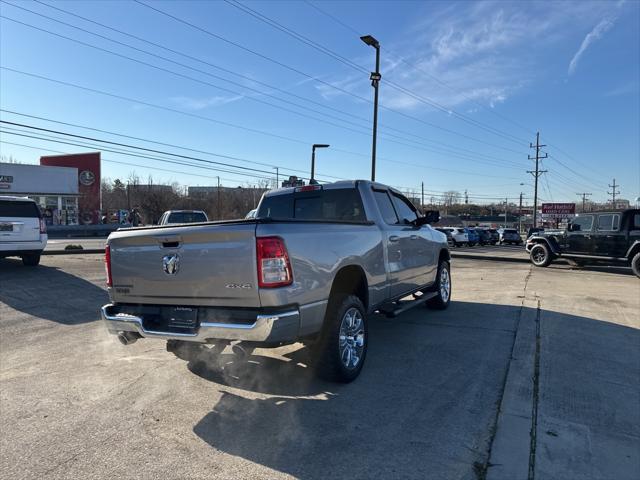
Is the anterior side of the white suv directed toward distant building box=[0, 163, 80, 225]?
yes

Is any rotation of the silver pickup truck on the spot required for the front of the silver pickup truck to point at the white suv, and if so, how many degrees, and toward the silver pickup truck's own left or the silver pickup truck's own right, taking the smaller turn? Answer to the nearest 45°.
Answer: approximately 90° to the silver pickup truck's own left

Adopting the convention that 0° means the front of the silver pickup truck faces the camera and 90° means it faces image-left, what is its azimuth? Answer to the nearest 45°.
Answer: approximately 225°

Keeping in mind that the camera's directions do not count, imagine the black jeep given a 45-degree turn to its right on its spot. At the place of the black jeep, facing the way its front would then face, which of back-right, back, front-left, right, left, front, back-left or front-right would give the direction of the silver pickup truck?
back-left

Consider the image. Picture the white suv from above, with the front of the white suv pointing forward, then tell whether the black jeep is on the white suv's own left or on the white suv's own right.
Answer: on the white suv's own right

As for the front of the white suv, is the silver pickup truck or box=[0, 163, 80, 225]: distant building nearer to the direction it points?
the distant building

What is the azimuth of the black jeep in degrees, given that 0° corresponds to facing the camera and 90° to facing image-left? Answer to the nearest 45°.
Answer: approximately 90°

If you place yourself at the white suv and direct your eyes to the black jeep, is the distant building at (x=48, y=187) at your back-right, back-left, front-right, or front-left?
back-left

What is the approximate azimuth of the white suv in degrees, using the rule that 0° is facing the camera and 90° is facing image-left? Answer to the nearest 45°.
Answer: approximately 180°

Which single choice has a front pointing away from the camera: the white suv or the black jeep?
the white suv
